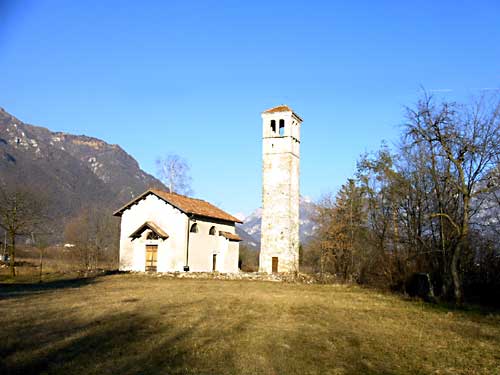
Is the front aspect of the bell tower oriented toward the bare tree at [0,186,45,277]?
no

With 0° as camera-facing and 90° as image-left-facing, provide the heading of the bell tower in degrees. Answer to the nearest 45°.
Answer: approximately 0°
